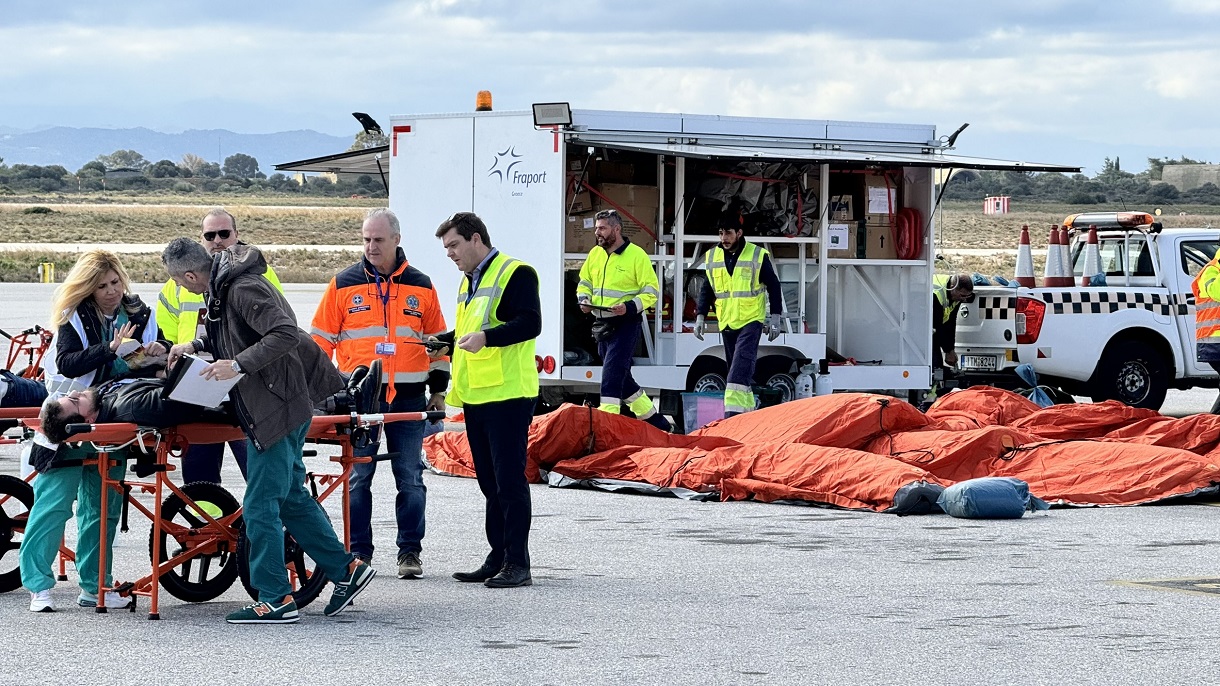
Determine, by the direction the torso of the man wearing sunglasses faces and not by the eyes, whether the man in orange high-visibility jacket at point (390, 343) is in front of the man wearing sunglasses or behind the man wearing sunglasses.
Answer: in front

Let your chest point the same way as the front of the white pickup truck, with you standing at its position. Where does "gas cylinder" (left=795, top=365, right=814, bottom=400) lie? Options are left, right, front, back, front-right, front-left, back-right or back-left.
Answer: back

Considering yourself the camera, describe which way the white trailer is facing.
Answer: facing away from the viewer and to the right of the viewer

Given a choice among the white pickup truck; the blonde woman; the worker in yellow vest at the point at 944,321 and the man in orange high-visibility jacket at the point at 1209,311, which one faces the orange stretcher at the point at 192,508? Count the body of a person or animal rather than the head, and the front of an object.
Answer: the blonde woman

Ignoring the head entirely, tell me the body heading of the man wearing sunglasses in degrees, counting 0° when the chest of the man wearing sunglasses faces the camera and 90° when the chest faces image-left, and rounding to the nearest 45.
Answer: approximately 0°

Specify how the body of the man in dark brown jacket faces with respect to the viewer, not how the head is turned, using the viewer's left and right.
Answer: facing to the left of the viewer

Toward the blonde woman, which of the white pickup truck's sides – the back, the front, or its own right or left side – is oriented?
back

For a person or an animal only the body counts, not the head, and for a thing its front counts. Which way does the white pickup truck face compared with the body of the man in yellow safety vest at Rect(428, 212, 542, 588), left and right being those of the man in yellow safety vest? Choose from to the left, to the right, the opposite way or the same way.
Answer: the opposite way

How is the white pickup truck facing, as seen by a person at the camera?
facing away from the viewer and to the right of the viewer

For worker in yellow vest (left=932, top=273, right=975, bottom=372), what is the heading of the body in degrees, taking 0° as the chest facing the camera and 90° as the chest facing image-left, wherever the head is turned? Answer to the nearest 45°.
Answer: approximately 270°

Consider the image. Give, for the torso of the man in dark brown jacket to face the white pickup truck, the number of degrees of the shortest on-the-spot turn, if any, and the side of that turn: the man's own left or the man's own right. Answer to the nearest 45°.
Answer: approximately 135° to the man's own right
